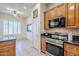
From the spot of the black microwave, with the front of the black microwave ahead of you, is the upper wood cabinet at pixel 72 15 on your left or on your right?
on your left

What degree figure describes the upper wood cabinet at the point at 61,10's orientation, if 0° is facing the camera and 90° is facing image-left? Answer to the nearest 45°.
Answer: approximately 45°

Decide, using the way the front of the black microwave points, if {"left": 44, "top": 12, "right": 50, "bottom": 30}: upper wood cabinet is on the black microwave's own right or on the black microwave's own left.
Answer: on the black microwave's own right

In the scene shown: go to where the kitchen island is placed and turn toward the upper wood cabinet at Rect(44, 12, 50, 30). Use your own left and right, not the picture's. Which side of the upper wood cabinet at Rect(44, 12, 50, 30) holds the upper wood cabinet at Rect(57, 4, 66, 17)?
right

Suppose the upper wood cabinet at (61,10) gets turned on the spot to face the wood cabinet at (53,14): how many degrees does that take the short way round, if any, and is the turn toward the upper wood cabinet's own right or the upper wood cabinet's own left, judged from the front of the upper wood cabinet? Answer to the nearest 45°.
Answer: approximately 90° to the upper wood cabinet's own right

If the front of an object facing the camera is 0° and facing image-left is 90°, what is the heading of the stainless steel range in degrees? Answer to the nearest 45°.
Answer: approximately 45°

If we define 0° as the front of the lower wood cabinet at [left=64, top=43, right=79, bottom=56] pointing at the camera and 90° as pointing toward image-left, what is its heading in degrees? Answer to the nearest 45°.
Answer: approximately 45°

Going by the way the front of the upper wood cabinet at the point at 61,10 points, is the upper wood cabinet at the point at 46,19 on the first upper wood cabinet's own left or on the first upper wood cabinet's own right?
on the first upper wood cabinet's own right
